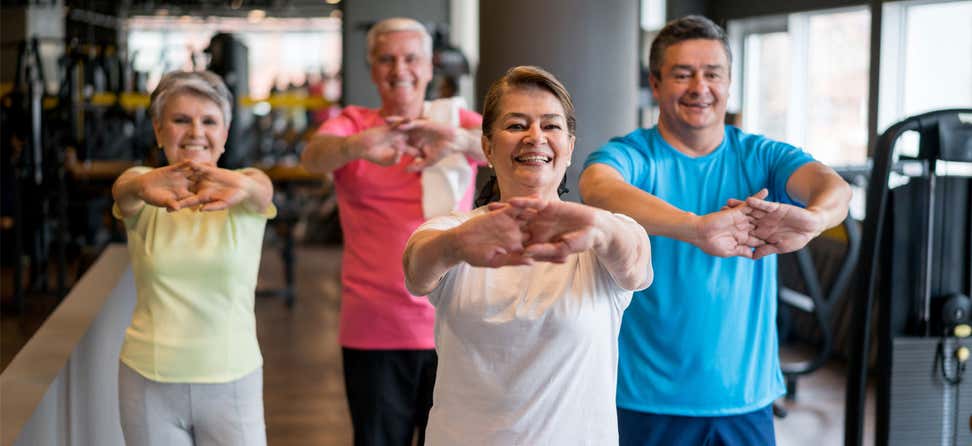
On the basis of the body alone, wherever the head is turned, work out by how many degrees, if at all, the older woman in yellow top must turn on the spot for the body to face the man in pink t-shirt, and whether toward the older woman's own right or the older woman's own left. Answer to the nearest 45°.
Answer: approximately 135° to the older woman's own left

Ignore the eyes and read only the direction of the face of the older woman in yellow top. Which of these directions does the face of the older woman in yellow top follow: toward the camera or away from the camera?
toward the camera

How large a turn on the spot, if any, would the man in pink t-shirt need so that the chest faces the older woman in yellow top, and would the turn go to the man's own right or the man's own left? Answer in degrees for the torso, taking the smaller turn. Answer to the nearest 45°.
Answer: approximately 45° to the man's own right

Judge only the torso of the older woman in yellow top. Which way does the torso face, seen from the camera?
toward the camera

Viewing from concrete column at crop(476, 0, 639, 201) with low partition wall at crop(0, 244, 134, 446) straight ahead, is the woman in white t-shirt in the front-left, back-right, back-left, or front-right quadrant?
front-left

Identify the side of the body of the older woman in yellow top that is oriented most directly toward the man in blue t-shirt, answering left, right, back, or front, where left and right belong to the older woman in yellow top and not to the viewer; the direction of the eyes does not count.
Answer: left

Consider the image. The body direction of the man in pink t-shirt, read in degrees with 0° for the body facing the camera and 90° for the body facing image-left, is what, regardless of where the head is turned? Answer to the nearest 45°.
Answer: approximately 0°

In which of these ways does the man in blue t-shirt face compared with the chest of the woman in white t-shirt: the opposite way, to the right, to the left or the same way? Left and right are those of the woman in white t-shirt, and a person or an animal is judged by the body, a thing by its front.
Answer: the same way

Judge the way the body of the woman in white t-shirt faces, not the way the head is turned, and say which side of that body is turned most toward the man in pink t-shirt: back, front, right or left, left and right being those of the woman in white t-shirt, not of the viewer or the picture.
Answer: back

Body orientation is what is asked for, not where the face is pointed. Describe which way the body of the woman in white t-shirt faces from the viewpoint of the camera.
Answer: toward the camera

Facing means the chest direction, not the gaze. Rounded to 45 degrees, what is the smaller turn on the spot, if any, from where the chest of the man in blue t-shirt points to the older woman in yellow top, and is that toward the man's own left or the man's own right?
approximately 90° to the man's own right

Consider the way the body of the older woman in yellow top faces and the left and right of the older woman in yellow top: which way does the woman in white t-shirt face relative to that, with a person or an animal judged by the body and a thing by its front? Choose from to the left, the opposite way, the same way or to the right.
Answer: the same way

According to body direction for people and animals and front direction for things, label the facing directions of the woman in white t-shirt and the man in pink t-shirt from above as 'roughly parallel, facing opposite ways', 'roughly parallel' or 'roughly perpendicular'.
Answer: roughly parallel

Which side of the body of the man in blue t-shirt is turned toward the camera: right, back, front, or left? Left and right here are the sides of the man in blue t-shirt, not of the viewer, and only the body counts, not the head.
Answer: front

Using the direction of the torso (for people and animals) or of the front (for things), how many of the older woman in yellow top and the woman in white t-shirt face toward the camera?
2
